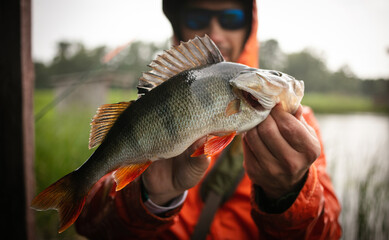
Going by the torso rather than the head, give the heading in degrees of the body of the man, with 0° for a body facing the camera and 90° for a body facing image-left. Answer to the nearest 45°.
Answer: approximately 0°
